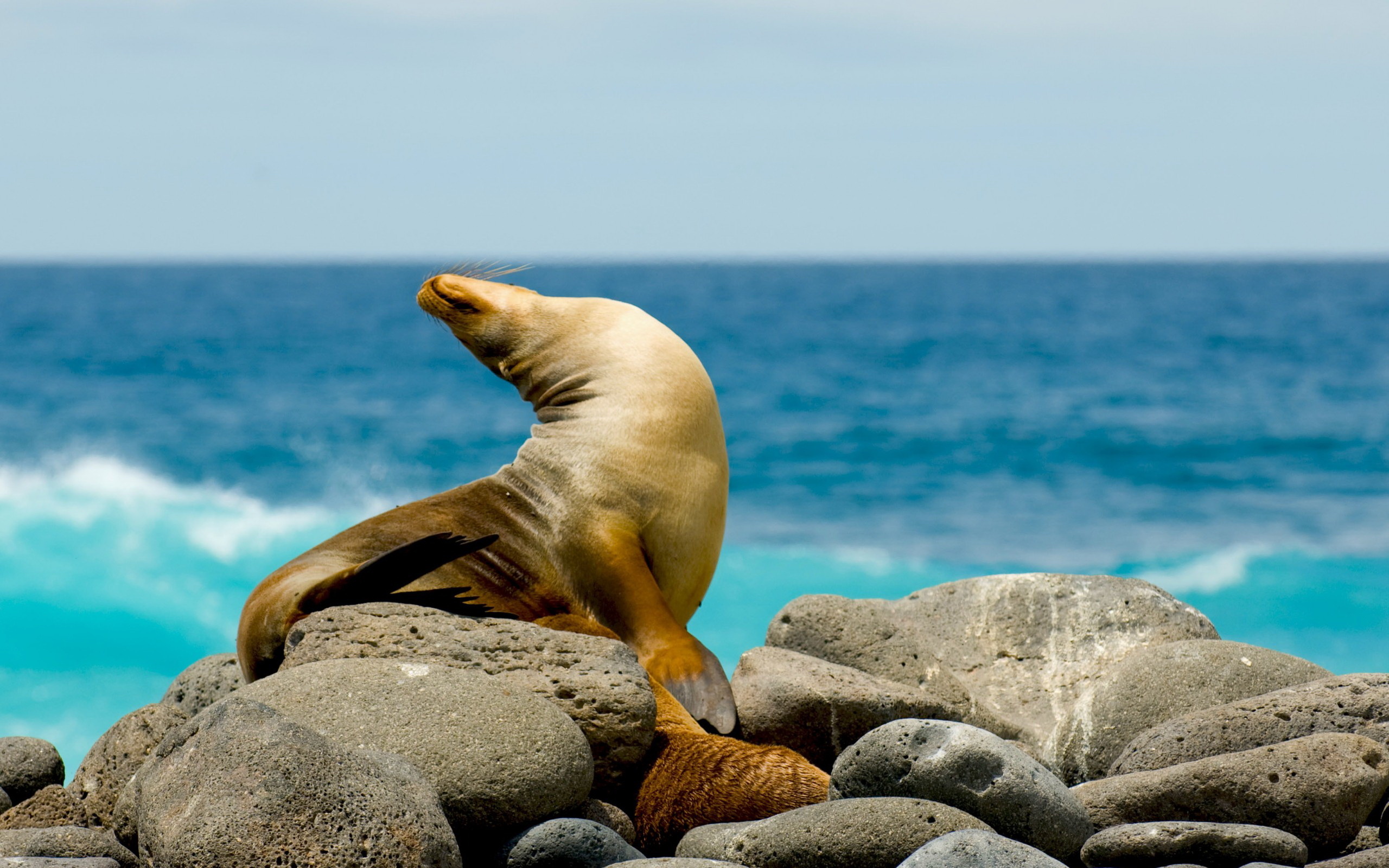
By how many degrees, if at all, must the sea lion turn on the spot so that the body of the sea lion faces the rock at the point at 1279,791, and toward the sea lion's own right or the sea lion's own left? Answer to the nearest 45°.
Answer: approximately 45° to the sea lion's own right

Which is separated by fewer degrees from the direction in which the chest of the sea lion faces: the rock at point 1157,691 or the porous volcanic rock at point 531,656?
the rock

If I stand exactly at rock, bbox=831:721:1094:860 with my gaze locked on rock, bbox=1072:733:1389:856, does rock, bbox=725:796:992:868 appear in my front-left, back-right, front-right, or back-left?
back-right

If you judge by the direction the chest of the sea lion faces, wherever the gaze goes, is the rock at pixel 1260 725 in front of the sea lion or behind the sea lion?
in front

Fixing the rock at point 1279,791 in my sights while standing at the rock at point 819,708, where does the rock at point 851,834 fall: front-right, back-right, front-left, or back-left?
front-right

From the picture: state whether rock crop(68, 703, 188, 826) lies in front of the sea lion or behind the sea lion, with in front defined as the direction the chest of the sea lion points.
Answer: behind

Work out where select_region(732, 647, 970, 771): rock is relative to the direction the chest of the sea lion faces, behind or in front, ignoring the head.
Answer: in front

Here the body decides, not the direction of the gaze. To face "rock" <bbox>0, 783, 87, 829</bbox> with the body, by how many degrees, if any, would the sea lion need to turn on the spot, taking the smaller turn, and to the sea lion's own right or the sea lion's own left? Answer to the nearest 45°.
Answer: approximately 135° to the sea lion's own right

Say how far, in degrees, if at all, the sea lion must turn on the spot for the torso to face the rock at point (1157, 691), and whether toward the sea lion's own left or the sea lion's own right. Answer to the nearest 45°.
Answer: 0° — it already faces it

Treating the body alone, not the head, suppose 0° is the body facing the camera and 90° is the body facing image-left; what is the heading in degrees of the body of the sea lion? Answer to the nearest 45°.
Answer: approximately 270°

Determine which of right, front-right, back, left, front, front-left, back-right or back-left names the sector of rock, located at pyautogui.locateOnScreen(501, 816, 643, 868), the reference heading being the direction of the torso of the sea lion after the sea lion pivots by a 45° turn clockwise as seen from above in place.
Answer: front-right

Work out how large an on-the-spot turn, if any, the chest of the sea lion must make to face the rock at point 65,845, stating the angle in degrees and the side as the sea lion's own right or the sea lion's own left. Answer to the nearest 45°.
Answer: approximately 135° to the sea lion's own right

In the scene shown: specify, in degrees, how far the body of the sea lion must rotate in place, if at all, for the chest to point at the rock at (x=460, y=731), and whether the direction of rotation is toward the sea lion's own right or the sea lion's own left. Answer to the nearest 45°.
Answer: approximately 90° to the sea lion's own right

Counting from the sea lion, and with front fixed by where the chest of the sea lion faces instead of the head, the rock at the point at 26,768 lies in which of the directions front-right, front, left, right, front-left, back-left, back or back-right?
back
